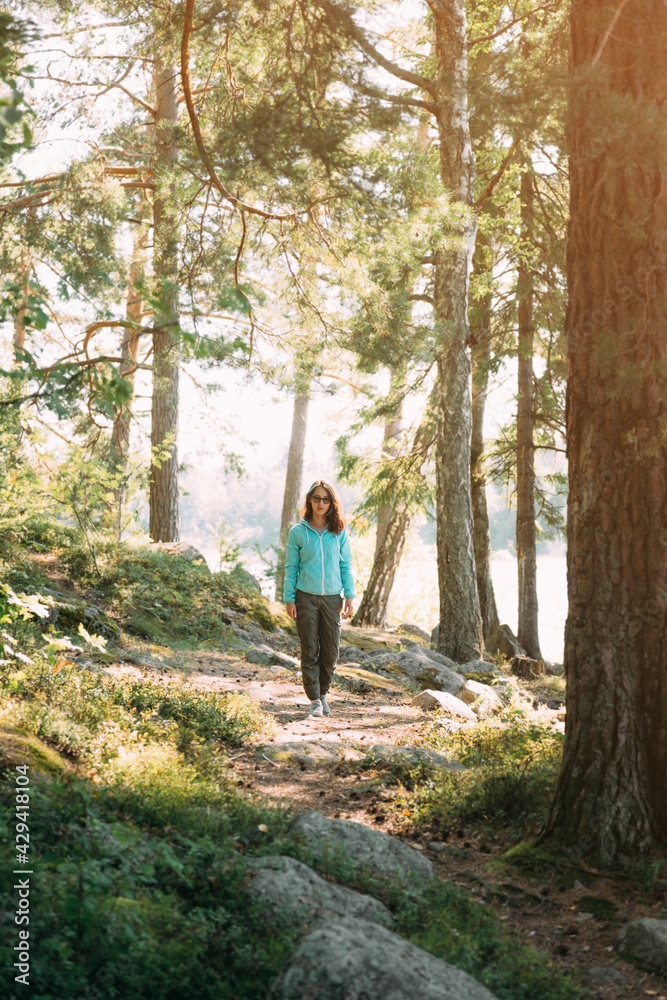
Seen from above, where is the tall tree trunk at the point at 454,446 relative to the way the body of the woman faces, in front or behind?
behind

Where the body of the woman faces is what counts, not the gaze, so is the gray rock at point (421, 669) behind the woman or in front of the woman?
behind

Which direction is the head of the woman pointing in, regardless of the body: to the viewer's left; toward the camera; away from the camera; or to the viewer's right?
toward the camera

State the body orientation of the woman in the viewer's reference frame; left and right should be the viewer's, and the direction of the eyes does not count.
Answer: facing the viewer

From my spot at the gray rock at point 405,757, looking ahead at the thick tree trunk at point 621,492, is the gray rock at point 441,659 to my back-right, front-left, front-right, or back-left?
back-left

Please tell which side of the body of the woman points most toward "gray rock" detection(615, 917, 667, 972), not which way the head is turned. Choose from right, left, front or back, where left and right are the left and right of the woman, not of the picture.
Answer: front

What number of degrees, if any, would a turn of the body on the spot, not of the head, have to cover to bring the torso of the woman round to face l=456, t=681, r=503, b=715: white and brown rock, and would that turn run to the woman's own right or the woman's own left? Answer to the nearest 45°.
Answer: approximately 135° to the woman's own left

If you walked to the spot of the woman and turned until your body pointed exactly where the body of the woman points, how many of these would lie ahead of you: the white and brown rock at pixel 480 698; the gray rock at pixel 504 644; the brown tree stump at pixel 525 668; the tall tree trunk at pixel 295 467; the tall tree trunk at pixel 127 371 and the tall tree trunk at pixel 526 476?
0

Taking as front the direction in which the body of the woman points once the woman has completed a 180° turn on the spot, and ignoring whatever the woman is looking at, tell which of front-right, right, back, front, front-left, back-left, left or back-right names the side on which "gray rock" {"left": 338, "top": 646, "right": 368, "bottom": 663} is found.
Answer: front

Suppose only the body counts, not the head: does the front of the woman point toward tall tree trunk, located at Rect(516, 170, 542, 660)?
no

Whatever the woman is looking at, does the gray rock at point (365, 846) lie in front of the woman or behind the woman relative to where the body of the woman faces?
in front

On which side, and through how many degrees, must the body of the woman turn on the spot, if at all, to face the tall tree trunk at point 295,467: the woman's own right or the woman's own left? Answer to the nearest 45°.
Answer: approximately 180°

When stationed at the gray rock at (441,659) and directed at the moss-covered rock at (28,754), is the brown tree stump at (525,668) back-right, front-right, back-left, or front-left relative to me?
back-left

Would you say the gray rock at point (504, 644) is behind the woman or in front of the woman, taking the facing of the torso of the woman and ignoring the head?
behind

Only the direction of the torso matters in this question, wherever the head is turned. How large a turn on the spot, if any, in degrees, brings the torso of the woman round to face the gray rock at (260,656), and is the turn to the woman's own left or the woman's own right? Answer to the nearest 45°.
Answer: approximately 180°

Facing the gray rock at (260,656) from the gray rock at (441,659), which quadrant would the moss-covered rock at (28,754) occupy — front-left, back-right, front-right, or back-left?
front-left

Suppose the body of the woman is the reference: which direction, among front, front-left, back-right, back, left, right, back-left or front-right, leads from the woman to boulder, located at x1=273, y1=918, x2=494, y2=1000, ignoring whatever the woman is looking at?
front
